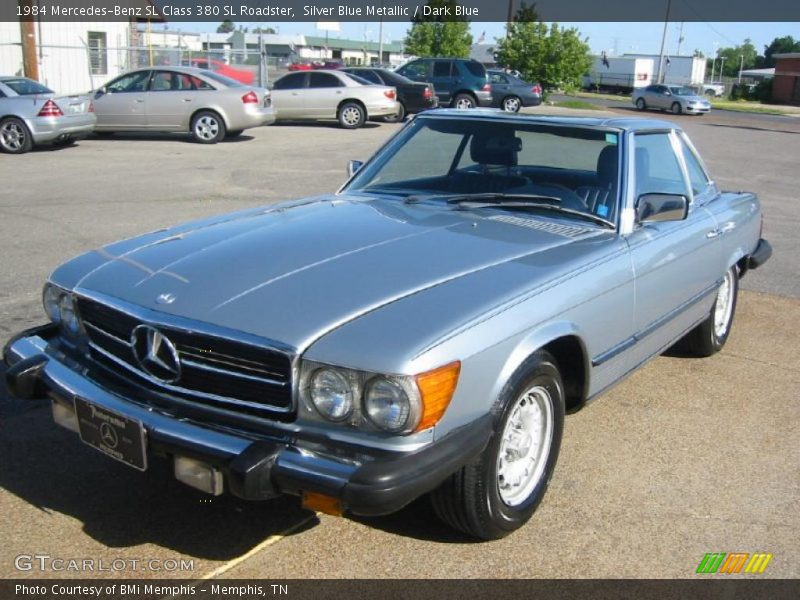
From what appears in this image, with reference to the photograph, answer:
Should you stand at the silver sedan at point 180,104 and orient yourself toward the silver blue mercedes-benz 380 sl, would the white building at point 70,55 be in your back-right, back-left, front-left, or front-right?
back-right

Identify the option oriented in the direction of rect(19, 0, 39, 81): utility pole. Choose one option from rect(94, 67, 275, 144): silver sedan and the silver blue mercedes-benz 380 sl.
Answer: the silver sedan

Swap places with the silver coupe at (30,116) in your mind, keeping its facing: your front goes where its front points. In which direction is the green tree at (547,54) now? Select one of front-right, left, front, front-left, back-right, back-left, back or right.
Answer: right

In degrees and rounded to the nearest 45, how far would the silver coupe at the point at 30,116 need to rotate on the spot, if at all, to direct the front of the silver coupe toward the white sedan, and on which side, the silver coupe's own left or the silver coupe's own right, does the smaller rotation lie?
approximately 90° to the silver coupe's own right

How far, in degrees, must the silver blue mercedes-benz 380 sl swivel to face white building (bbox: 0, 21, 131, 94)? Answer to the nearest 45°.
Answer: approximately 135° to its right

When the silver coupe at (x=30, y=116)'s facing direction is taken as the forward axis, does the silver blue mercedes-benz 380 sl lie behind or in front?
behind

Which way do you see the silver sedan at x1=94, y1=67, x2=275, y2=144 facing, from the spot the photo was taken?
facing away from the viewer and to the left of the viewer

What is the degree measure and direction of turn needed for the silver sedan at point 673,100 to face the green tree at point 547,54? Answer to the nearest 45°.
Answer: approximately 180°

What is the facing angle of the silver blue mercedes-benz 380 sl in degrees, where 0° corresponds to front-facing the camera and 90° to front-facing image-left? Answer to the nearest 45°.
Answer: approximately 45°

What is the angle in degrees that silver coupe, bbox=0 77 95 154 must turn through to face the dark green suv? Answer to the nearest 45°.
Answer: approximately 90° to its right

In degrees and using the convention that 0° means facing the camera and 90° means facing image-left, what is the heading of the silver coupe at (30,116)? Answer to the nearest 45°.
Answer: approximately 135°

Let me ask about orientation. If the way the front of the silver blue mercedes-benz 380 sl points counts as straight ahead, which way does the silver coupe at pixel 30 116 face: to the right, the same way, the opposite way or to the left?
to the right

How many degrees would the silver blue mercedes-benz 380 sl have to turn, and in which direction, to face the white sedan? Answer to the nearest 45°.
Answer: approximately 135° to its right

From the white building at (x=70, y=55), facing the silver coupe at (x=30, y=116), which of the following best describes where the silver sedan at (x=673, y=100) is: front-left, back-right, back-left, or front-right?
back-left

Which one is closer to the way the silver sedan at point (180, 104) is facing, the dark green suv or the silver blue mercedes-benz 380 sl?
the dark green suv
